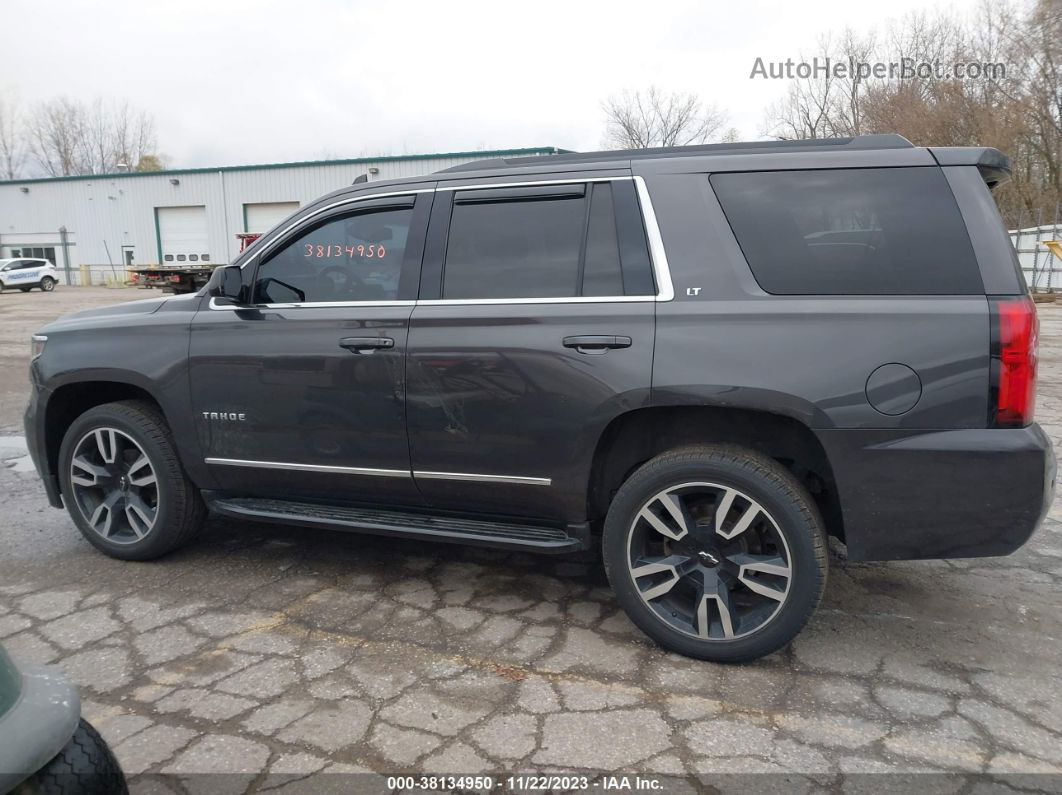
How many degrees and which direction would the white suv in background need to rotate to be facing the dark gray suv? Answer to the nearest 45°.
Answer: approximately 90° to its left

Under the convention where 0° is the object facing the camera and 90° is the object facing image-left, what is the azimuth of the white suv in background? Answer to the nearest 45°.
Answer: approximately 90°

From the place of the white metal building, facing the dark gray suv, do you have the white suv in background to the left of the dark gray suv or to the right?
right
